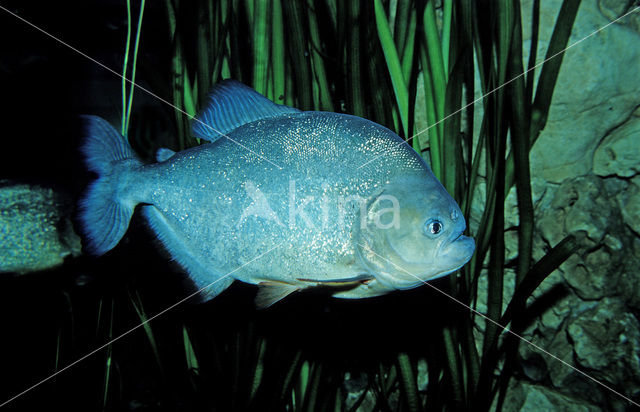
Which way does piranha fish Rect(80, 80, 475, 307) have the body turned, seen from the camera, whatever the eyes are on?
to the viewer's right
